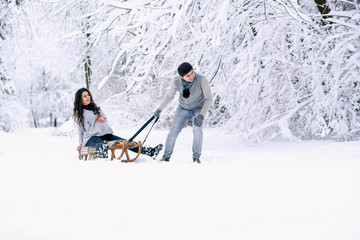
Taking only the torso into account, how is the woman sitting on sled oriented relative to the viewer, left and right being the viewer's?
facing the viewer and to the right of the viewer

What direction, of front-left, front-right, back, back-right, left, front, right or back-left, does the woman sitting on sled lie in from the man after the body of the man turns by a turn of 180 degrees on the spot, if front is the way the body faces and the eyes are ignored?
left

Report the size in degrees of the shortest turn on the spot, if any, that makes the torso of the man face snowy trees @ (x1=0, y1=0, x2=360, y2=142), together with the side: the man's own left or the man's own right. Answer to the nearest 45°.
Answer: approximately 135° to the man's own left

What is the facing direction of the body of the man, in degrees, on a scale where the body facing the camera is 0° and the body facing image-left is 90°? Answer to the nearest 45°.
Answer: approximately 0°
